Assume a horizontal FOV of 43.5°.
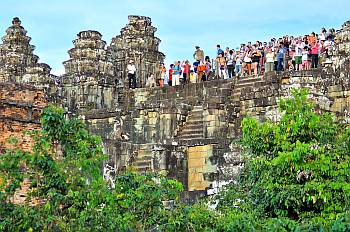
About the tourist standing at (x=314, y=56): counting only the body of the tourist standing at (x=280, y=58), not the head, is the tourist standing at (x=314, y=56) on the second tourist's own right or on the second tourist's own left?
on the second tourist's own left

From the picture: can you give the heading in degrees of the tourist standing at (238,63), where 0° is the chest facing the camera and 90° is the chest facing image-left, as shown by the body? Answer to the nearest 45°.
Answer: approximately 45°

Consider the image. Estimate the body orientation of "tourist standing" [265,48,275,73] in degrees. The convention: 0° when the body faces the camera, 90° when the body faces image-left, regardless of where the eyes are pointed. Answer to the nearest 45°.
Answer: approximately 0°

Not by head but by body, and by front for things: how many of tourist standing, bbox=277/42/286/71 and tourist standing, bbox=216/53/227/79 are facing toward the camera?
2

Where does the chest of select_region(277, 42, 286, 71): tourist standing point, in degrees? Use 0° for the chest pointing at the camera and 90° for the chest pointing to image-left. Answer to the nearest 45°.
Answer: approximately 0°

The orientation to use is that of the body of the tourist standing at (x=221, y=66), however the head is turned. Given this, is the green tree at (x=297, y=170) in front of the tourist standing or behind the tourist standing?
in front

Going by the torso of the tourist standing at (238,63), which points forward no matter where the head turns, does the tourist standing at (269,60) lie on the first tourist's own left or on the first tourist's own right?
on the first tourist's own left

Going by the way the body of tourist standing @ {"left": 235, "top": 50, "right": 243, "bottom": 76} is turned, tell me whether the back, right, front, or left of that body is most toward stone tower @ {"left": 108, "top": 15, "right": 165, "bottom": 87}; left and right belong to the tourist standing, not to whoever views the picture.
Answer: right
